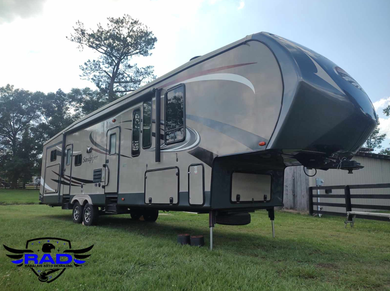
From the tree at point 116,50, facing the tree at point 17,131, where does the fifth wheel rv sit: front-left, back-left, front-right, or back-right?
back-left

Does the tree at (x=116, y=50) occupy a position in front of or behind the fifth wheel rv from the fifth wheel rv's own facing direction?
behind

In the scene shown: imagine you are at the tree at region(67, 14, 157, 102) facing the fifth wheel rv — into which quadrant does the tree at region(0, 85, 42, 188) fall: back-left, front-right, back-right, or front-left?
back-right

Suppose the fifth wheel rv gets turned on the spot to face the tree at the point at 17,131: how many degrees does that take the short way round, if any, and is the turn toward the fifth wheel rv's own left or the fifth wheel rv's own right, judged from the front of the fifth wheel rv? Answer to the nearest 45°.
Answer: approximately 180°

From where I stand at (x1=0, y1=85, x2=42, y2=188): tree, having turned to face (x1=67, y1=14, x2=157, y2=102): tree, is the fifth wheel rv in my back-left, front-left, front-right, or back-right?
front-right
